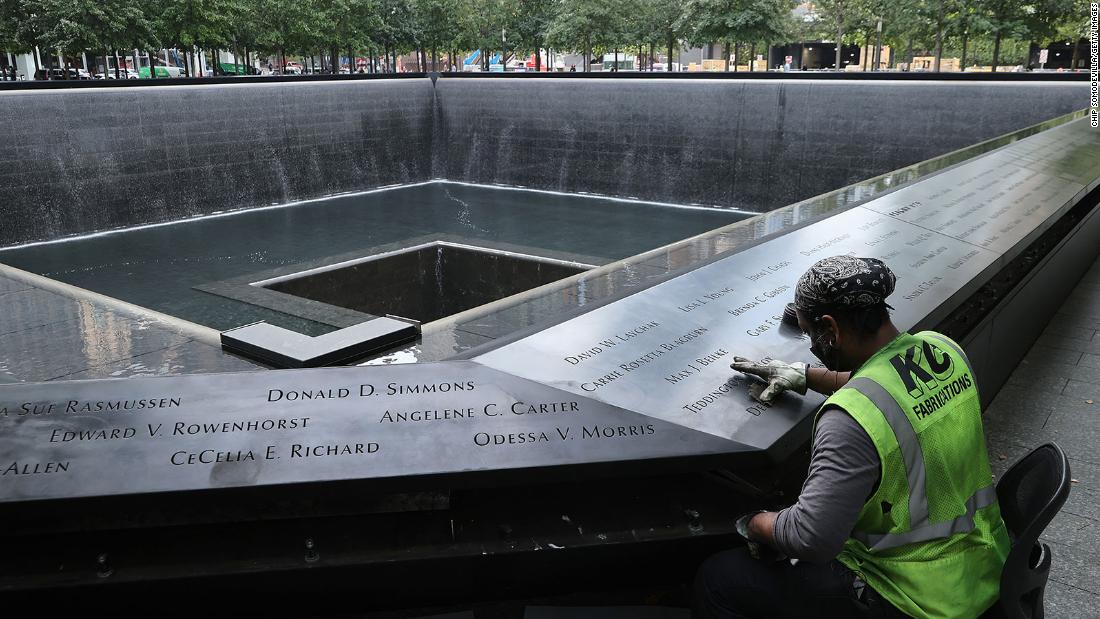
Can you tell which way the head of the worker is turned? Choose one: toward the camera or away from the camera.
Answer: away from the camera

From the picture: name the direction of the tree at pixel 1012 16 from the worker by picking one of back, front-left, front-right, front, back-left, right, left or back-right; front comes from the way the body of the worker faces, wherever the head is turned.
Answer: front-right

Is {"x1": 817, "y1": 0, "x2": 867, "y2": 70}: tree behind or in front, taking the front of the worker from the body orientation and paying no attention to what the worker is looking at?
in front

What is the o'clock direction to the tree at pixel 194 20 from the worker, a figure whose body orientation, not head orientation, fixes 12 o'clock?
The tree is roughly at 12 o'clock from the worker.

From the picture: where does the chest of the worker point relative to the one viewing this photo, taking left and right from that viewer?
facing away from the viewer and to the left of the viewer

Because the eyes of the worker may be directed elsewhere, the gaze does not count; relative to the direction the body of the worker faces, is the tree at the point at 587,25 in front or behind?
in front

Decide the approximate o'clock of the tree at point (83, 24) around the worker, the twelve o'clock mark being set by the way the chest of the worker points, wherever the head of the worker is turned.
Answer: The tree is roughly at 12 o'clock from the worker.

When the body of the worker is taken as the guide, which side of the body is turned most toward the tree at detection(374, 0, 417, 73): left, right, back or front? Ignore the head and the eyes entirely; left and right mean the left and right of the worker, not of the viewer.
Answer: front

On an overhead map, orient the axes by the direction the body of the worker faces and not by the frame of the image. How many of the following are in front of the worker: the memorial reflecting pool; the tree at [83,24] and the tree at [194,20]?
3
